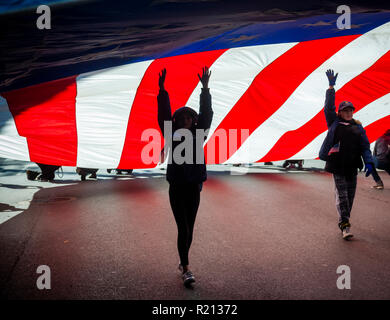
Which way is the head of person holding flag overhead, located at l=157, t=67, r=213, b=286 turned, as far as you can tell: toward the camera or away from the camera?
toward the camera

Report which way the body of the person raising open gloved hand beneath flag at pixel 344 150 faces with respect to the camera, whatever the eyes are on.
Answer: toward the camera

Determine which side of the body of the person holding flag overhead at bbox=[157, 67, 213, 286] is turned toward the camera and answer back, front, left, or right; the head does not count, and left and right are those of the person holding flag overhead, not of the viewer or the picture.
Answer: front

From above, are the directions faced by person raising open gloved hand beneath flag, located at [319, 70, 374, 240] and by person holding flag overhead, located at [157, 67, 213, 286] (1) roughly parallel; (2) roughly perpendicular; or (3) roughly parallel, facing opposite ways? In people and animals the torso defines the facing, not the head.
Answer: roughly parallel

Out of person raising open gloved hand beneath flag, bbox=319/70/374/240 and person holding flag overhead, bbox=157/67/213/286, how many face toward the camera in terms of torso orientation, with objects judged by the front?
2

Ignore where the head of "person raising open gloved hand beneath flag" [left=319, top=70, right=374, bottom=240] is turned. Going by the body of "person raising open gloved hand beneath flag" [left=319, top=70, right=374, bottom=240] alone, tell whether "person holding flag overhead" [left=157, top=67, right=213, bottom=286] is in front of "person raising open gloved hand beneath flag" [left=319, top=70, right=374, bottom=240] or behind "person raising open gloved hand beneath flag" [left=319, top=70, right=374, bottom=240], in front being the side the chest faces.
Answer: in front
